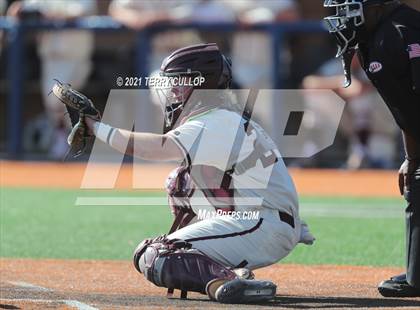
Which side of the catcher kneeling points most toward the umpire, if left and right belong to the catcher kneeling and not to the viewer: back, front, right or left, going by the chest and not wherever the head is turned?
back

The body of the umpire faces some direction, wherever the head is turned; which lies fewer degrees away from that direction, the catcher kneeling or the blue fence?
the catcher kneeling

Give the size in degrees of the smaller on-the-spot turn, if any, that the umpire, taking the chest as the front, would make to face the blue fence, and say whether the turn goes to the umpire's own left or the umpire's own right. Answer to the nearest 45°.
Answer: approximately 45° to the umpire's own right

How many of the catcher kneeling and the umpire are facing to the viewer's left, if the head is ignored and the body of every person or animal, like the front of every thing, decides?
2

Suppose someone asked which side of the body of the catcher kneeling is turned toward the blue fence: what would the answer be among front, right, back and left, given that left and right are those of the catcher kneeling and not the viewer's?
right

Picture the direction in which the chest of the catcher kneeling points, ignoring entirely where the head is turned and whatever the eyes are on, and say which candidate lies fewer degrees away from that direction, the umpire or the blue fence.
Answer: the blue fence

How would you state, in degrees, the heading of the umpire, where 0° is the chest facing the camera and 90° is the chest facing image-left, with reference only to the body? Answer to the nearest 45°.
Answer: approximately 90°

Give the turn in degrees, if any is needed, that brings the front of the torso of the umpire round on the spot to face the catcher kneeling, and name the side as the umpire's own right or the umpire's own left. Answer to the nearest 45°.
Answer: approximately 45° to the umpire's own left

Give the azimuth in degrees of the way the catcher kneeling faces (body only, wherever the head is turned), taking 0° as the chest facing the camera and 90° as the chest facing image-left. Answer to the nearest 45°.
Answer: approximately 90°
